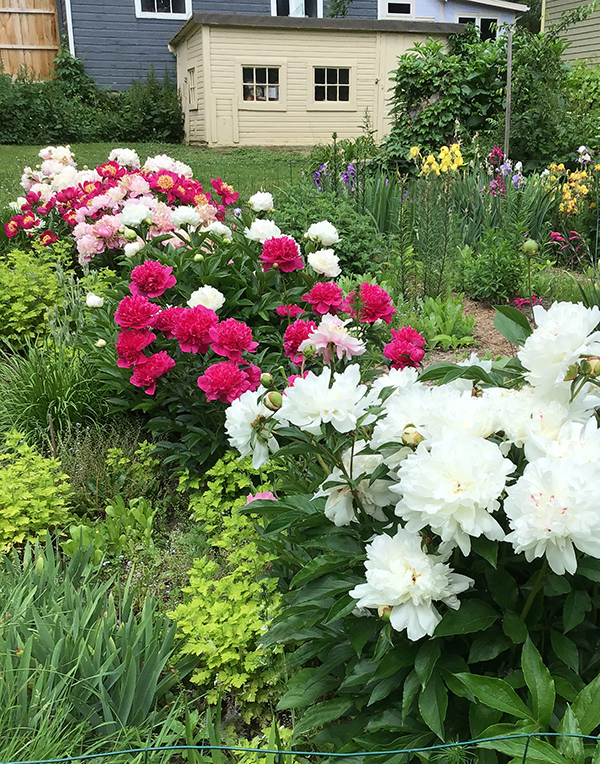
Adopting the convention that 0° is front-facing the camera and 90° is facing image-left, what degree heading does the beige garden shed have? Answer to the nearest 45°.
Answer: approximately 0°

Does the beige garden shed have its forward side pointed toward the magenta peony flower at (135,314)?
yes

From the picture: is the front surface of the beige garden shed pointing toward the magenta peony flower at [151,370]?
yes

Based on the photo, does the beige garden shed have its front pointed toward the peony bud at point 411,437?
yes

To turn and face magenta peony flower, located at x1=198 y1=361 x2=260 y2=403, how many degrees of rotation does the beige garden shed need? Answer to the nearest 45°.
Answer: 0° — it already faces it

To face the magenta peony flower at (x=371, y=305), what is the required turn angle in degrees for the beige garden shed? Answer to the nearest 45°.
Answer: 0° — it already faces it

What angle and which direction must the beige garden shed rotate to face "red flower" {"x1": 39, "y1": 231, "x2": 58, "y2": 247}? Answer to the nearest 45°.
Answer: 0° — it already faces it

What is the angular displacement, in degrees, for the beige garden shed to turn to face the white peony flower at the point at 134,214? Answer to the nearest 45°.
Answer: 0° — it already faces it

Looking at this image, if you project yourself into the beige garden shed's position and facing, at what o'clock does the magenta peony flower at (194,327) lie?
The magenta peony flower is roughly at 12 o'clock from the beige garden shed.
